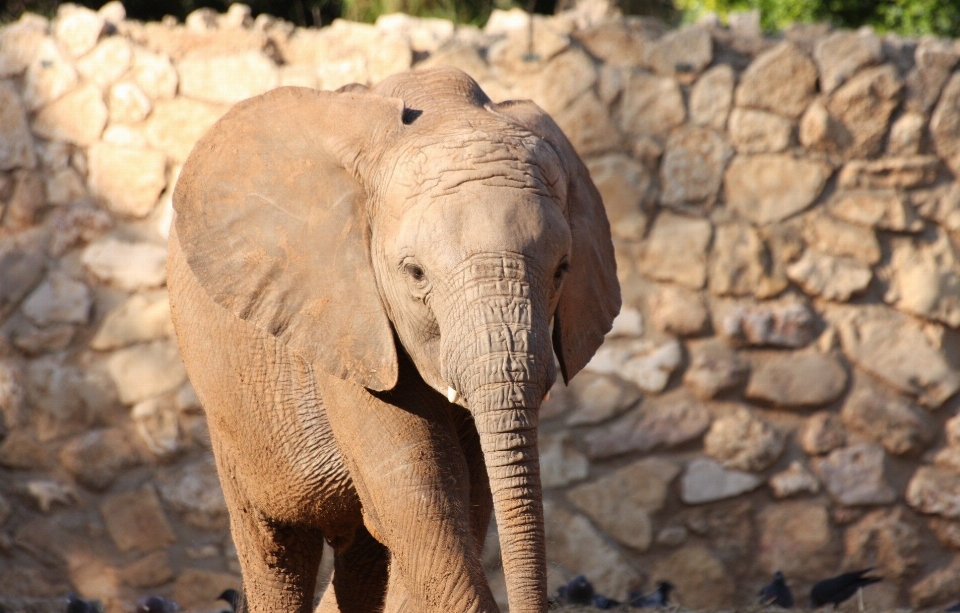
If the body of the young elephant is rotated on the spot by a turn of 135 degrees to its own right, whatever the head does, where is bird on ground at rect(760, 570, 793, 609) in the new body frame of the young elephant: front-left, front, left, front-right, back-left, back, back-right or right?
back-right

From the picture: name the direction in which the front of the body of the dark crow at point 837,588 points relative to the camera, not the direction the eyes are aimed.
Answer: to the viewer's left

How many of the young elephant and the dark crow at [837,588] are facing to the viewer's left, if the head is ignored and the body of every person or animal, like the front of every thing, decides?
1

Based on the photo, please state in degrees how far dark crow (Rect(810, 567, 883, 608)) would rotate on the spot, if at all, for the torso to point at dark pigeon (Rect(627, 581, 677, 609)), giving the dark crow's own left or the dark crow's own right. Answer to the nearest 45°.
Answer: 0° — it already faces it

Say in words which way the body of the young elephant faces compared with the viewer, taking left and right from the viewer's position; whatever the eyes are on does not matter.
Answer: facing the viewer and to the right of the viewer

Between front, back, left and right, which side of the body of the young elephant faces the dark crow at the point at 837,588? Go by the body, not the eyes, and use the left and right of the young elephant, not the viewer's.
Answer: left

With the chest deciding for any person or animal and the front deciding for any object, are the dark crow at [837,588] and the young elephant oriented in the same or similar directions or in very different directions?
very different directions
